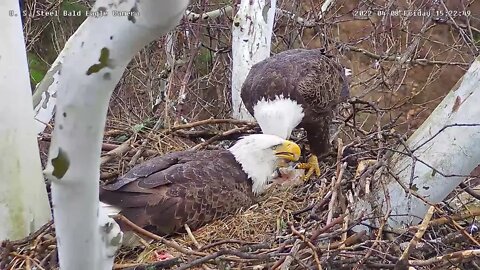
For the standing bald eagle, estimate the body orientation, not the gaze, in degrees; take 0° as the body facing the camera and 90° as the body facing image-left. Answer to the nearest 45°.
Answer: approximately 45°

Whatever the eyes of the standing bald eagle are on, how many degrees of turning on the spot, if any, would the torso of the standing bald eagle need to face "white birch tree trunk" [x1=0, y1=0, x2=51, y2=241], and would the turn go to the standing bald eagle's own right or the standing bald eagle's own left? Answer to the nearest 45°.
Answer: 0° — it already faces it

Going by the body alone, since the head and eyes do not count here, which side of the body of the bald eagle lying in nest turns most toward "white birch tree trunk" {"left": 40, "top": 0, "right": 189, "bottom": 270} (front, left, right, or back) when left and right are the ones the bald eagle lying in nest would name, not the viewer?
right

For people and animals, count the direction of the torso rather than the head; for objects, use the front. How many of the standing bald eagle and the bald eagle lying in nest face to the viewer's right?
1

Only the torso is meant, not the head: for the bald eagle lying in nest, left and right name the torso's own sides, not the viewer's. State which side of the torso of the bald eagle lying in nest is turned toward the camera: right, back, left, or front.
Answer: right

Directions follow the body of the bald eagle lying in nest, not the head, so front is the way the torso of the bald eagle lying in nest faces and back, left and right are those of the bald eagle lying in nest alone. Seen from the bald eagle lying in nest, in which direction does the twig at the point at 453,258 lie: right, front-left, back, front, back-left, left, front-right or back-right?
front-right
